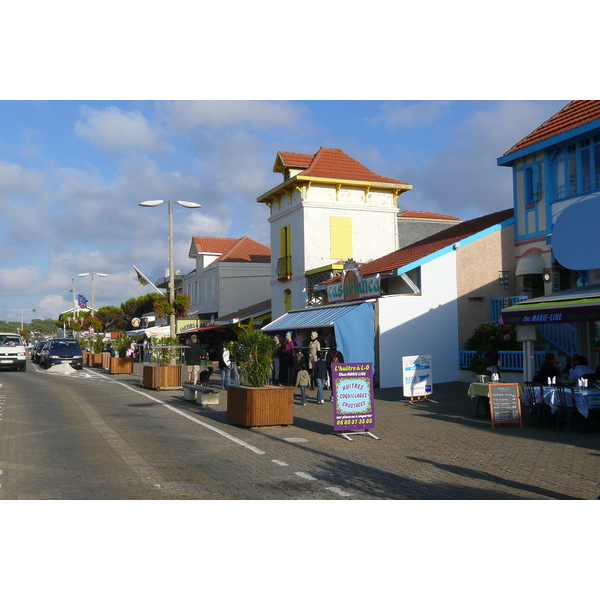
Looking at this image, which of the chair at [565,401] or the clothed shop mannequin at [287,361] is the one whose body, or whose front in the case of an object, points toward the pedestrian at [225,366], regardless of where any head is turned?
the clothed shop mannequin at [287,361]

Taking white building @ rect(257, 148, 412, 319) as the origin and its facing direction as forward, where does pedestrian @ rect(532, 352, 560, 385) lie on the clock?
The pedestrian is roughly at 10 o'clock from the white building.

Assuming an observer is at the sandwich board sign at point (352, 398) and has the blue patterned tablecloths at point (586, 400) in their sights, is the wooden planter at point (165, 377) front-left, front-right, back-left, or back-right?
back-left

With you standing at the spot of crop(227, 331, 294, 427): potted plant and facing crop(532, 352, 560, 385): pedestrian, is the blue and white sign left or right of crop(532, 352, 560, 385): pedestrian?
left

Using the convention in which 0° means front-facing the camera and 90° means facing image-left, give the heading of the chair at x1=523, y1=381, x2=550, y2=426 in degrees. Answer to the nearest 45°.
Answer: approximately 225°

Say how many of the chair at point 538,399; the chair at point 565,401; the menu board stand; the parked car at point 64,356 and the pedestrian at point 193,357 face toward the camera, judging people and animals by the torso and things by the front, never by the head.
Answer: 2

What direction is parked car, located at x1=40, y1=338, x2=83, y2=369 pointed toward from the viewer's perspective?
toward the camera

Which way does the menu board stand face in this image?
toward the camera
